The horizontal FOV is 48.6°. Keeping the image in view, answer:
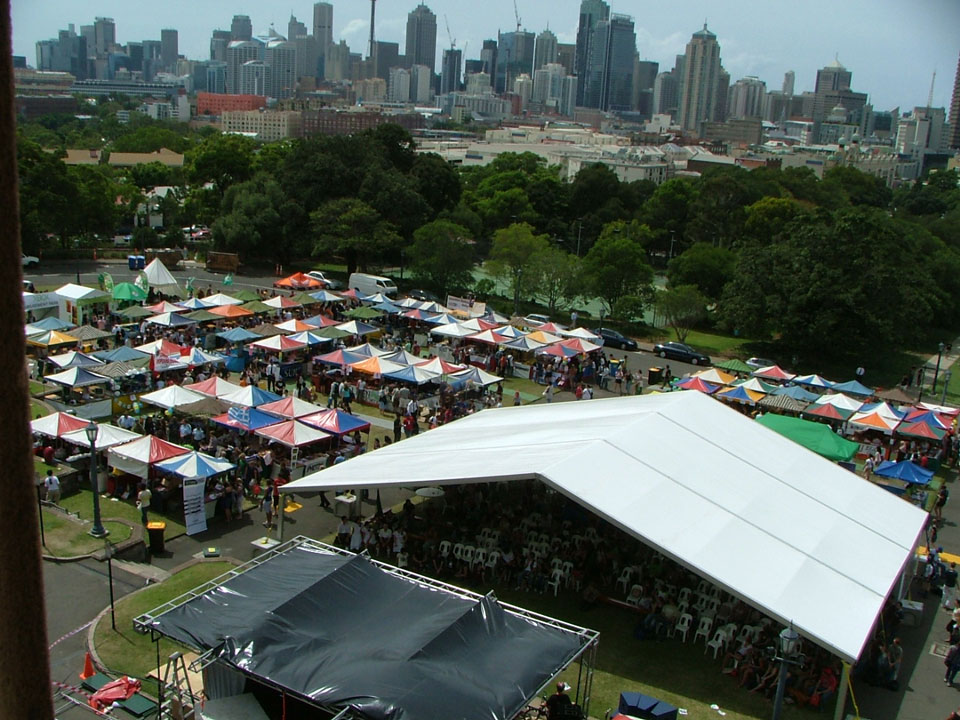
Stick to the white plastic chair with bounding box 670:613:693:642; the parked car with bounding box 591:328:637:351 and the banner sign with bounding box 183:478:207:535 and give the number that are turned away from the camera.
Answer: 0

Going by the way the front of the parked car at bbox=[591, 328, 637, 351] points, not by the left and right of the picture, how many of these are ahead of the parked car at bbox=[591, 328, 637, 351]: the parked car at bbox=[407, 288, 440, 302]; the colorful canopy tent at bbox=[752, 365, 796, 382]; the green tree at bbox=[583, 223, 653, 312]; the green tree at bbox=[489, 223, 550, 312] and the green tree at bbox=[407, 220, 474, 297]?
1

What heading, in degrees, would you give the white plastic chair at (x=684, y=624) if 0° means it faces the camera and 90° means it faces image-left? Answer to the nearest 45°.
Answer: approximately 45°

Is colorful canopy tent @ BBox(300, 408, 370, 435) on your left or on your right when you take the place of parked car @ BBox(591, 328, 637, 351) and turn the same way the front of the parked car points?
on your right

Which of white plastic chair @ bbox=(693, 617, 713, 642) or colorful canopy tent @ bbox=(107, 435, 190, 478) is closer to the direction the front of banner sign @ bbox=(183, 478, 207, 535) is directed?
the white plastic chair

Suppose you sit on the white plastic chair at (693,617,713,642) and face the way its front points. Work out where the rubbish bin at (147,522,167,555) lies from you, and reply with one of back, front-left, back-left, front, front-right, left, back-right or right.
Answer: front-right

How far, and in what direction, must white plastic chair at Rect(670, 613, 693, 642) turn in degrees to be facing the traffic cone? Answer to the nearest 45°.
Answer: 0° — it already faces it

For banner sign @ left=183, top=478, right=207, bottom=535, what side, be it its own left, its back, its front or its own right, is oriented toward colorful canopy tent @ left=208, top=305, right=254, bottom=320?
back

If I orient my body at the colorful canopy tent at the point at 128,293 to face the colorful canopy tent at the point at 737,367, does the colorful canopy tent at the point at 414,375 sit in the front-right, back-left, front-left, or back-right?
front-right

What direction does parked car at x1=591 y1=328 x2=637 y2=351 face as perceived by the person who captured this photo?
facing the viewer and to the right of the viewer

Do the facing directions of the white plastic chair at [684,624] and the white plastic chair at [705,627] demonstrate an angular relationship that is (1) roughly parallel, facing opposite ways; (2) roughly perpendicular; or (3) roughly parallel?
roughly parallel

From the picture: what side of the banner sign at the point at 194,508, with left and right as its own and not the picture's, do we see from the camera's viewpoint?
front

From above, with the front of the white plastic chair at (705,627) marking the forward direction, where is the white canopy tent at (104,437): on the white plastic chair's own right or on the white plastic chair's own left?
on the white plastic chair's own right

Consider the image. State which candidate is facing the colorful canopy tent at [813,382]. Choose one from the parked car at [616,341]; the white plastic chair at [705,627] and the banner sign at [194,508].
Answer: the parked car

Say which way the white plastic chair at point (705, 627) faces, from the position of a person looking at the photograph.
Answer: facing the viewer and to the left of the viewer

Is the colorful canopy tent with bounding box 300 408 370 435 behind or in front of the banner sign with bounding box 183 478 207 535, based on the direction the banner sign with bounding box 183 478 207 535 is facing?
behind
